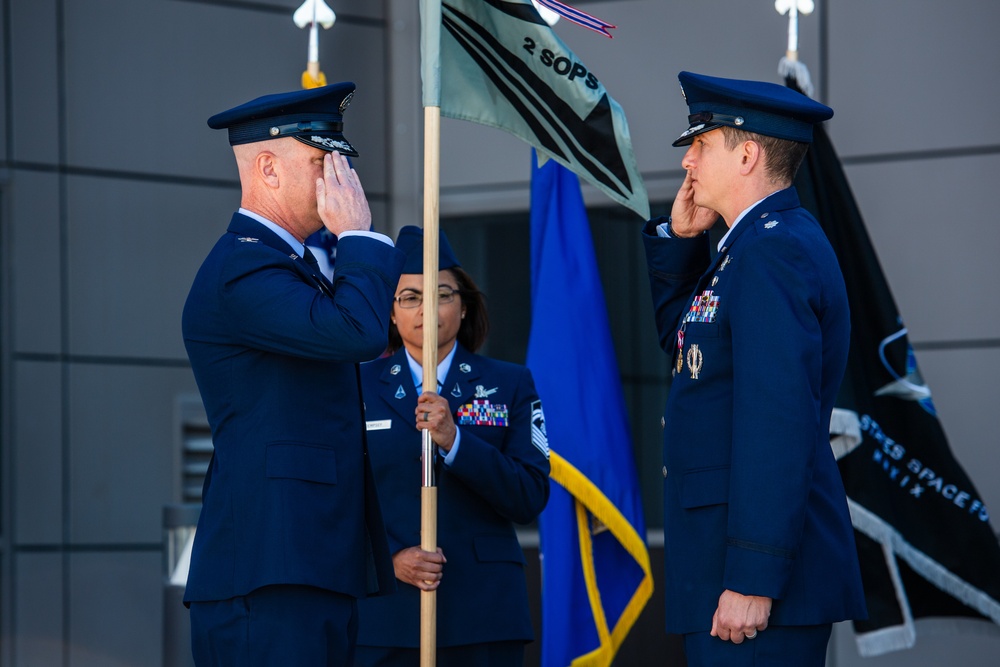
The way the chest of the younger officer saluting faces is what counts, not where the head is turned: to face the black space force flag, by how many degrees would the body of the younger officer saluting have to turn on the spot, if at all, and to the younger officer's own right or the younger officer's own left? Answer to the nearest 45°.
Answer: approximately 90° to the younger officer's own right

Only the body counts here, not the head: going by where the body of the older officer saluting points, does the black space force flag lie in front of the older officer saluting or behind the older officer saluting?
in front

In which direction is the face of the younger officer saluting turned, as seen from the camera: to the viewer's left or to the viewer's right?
to the viewer's left

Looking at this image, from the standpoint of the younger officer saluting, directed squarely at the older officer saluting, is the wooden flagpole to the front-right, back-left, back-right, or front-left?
front-right

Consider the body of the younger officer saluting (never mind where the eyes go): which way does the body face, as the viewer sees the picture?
to the viewer's left

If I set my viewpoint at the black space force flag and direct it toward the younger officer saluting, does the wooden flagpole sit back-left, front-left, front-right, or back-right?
front-right

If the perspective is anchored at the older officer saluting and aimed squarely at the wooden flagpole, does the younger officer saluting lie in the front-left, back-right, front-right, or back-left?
front-right

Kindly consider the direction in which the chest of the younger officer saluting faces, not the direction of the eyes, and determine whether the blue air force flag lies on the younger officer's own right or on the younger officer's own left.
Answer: on the younger officer's own right

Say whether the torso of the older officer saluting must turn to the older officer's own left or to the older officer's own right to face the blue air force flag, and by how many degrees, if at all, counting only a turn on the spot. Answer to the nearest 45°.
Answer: approximately 45° to the older officer's own left

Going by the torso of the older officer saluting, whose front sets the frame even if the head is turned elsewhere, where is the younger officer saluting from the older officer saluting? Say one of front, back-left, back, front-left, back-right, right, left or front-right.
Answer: front

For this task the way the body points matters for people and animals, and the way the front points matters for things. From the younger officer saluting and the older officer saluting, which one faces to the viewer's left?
the younger officer saluting

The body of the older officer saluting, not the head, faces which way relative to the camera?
to the viewer's right

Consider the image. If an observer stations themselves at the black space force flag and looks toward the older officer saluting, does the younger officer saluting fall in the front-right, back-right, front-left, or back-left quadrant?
front-left

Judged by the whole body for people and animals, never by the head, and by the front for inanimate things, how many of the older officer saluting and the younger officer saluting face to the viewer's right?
1
